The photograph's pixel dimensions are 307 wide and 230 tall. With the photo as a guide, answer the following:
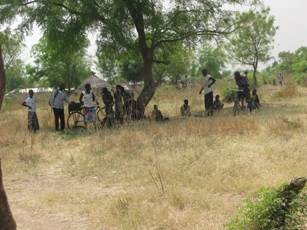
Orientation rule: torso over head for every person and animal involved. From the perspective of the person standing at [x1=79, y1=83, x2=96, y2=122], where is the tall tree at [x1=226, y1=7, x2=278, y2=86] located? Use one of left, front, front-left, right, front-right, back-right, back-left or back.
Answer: back-left

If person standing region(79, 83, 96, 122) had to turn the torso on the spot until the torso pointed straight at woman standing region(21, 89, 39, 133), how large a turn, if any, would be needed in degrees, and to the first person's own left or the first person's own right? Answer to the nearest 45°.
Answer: approximately 90° to the first person's own right

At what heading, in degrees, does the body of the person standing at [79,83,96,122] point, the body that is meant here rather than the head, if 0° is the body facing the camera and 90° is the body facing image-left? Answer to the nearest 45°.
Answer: approximately 0°

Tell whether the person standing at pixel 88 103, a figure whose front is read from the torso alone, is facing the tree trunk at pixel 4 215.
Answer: yes

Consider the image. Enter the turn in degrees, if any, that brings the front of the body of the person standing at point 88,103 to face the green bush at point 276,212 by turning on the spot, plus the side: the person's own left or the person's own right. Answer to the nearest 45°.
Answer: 0° — they already face it

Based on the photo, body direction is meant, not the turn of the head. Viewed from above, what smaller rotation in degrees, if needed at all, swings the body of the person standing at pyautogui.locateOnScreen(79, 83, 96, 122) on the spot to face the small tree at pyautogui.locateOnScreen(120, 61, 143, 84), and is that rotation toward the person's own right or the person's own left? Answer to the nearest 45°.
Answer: approximately 180°

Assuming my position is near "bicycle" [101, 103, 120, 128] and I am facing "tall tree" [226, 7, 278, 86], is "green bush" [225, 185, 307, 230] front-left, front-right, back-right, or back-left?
back-right

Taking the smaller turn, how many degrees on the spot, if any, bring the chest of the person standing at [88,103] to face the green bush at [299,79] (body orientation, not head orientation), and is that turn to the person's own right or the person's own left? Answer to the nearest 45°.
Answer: approximately 135° to the person's own left

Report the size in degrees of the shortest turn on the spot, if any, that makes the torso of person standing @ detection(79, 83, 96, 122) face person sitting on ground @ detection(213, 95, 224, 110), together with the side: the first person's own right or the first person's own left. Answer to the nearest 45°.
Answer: approximately 90° to the first person's own left

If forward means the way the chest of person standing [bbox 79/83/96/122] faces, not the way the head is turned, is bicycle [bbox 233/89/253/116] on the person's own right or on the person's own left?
on the person's own left
